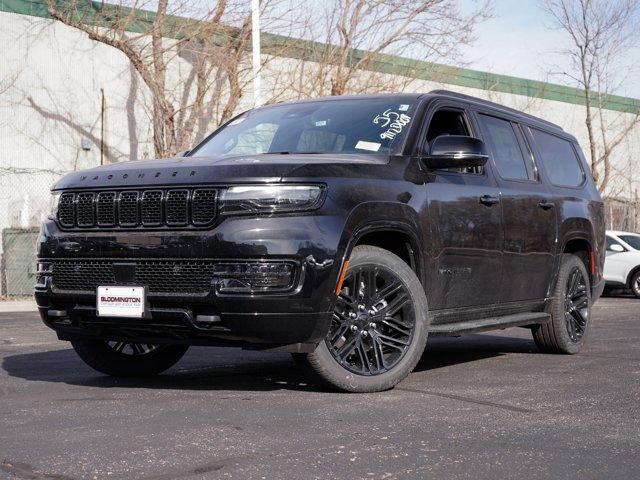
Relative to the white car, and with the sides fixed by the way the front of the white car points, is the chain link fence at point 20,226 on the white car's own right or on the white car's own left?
on the white car's own right

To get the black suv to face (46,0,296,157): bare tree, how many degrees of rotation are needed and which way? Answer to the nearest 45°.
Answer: approximately 135° to its right

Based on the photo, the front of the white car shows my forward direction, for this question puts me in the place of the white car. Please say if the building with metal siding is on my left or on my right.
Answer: on my right

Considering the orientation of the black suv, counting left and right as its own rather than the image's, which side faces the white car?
back

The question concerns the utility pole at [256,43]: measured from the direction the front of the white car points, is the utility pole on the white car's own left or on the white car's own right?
on the white car's own right

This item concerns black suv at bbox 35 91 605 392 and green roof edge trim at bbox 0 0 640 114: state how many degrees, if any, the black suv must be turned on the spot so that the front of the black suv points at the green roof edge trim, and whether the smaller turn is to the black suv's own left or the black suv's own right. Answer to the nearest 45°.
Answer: approximately 135° to the black suv's own right

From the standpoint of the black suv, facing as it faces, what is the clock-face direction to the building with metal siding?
The building with metal siding is roughly at 4 o'clock from the black suv.

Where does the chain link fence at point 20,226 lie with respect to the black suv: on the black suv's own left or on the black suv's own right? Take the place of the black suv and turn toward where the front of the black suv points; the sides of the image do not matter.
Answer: on the black suv's own right

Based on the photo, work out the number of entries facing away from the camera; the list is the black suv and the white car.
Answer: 0

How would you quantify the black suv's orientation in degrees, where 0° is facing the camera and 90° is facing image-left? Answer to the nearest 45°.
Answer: approximately 45°

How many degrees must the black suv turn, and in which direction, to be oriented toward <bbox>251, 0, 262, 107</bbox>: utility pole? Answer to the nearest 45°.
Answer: approximately 135° to its right
